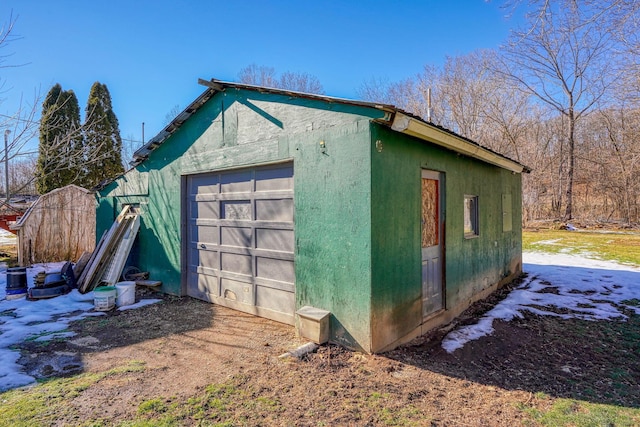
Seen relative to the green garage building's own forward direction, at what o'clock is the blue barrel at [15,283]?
The blue barrel is roughly at 2 o'clock from the green garage building.

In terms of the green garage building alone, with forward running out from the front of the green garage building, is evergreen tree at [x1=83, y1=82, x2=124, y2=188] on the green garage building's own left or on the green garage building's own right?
on the green garage building's own right

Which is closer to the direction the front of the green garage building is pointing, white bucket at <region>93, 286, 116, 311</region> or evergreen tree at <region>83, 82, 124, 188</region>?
the white bucket

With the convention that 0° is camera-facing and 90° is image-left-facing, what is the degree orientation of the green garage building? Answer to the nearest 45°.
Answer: approximately 45°

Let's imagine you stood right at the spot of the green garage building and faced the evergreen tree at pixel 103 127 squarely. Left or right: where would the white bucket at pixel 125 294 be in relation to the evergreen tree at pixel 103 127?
left

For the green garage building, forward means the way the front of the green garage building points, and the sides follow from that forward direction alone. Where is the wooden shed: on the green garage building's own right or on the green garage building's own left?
on the green garage building's own right

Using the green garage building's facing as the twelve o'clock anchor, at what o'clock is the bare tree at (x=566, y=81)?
The bare tree is roughly at 6 o'clock from the green garage building.

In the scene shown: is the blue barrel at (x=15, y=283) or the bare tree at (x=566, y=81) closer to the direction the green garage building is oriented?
the blue barrel
